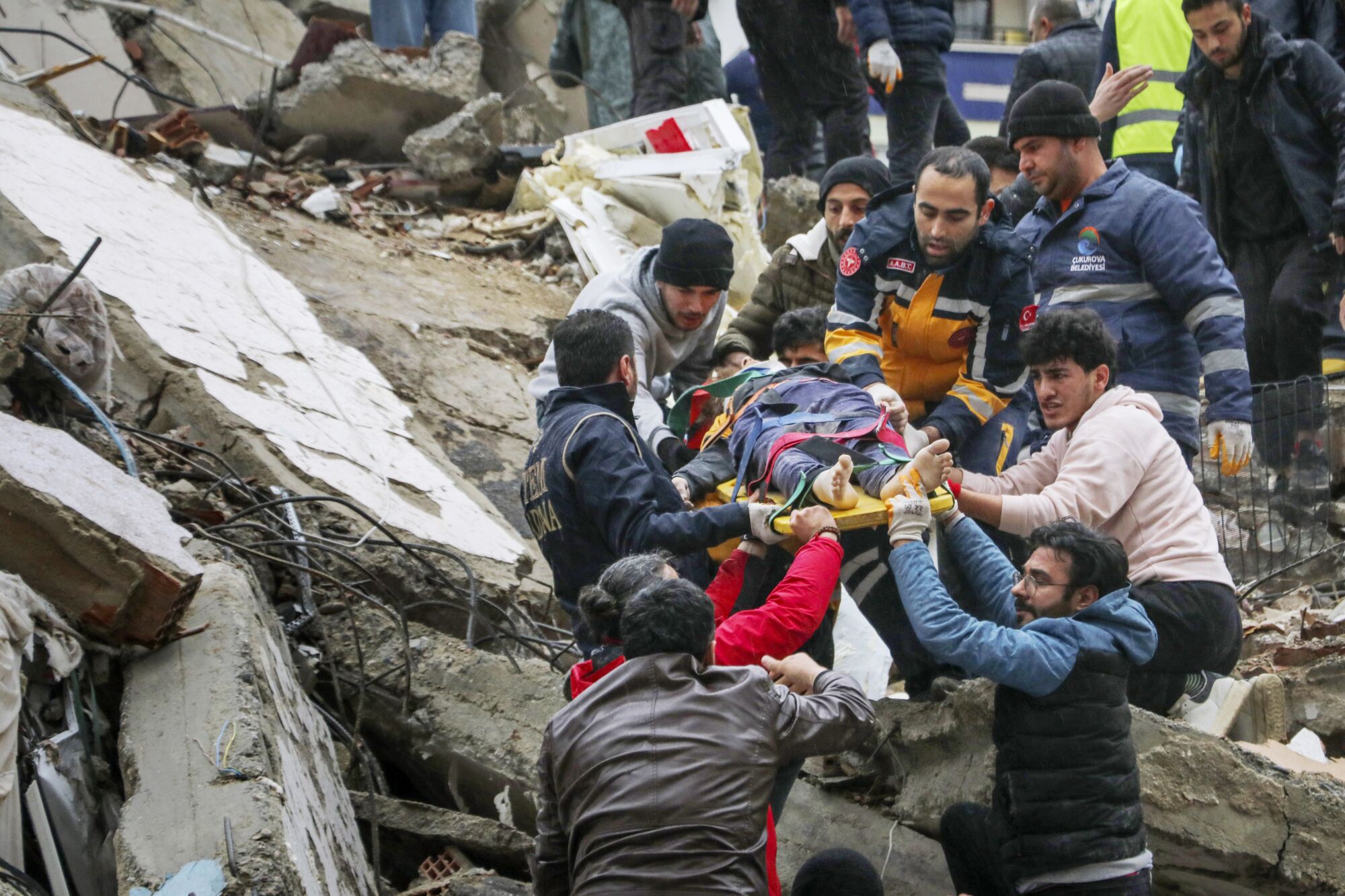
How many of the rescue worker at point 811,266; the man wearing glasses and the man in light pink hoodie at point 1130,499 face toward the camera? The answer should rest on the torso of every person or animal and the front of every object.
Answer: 1

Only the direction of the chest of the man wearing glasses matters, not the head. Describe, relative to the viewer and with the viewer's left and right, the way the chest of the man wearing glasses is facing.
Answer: facing to the left of the viewer

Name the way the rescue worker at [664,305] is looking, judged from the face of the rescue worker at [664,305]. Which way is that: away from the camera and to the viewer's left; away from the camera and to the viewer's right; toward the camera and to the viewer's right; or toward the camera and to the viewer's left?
toward the camera and to the viewer's right

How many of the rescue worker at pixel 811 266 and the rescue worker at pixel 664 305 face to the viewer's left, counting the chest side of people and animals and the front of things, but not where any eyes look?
0

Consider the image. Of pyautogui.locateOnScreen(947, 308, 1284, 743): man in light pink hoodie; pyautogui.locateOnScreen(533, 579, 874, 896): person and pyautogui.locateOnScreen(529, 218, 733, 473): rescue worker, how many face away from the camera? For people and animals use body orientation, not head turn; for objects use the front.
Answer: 1

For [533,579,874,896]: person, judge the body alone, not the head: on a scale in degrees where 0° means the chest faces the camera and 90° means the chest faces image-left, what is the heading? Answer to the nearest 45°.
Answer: approximately 180°

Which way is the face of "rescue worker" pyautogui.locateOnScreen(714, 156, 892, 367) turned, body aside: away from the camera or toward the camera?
toward the camera

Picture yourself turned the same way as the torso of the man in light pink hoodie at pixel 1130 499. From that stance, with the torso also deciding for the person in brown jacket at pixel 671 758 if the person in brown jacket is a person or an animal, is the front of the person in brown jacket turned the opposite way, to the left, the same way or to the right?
to the right

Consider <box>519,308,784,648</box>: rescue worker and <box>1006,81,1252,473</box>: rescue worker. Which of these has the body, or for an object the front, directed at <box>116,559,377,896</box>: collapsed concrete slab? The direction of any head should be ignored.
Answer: <box>1006,81,1252,473</box>: rescue worker

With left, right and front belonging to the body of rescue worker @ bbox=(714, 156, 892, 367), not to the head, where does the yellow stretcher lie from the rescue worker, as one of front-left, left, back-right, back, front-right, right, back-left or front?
front

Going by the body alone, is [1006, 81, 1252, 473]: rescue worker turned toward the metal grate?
no

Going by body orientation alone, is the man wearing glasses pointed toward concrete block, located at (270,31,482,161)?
no

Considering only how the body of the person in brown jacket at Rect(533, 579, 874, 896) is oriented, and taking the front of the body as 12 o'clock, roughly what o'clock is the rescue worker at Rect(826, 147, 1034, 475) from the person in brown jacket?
The rescue worker is roughly at 1 o'clock from the person in brown jacket.

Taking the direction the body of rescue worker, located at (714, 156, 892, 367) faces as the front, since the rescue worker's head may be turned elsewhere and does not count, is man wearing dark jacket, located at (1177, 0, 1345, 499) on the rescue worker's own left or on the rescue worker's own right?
on the rescue worker's own left

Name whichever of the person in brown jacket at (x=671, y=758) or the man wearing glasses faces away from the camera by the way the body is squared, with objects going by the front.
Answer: the person in brown jacket

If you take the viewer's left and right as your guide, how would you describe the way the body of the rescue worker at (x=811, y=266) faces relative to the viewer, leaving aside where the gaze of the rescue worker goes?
facing the viewer

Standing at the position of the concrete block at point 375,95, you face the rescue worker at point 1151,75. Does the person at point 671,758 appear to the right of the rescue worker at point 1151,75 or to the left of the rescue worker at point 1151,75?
right

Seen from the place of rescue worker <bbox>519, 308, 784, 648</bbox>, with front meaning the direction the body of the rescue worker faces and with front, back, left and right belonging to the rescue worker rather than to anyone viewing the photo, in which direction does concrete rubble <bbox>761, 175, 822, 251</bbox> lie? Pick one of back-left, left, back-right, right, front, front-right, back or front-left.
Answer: front-left

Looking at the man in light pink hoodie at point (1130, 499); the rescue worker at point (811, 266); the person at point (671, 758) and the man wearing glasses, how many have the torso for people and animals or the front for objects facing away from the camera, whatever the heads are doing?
1
